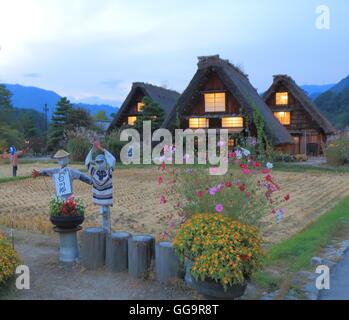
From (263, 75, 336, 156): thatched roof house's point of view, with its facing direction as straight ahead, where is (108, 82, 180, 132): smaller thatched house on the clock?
The smaller thatched house is roughly at 3 o'clock from the thatched roof house.

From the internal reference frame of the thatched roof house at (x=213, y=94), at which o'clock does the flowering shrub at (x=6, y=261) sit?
The flowering shrub is roughly at 12 o'clock from the thatched roof house.

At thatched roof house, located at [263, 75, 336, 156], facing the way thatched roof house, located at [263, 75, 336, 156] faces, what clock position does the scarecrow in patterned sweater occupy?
The scarecrow in patterned sweater is roughly at 12 o'clock from the thatched roof house.

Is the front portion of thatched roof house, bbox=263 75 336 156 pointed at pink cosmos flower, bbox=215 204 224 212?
yes

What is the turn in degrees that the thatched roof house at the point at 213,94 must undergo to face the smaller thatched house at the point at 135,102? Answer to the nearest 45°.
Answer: approximately 135° to its right

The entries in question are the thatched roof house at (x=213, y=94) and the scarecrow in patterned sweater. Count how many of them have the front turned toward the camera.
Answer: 2

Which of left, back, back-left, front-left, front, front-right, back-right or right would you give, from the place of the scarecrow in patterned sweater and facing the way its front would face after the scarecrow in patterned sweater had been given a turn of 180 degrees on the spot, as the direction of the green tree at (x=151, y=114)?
front

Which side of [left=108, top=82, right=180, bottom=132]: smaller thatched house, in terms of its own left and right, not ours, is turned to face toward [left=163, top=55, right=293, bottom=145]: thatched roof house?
left

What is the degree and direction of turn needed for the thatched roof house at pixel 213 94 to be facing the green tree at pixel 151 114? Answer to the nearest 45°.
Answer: approximately 135° to its right

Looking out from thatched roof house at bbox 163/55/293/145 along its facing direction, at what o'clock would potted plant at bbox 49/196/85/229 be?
The potted plant is roughly at 12 o'clock from the thatched roof house.

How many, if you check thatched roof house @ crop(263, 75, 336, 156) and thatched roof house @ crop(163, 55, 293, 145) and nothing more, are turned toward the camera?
2

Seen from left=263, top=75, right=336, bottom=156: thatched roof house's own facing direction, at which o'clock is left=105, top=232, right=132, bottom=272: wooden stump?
The wooden stump is roughly at 12 o'clock from the thatched roof house.
